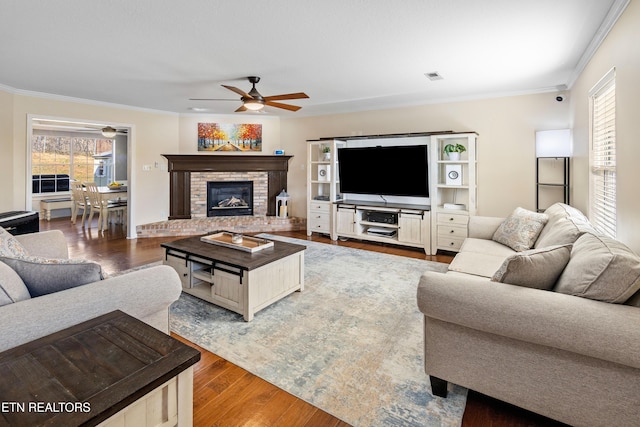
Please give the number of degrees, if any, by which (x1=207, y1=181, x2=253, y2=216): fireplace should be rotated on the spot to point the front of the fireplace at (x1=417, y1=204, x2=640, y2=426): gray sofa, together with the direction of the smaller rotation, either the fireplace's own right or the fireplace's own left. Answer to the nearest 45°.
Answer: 0° — it already faces it

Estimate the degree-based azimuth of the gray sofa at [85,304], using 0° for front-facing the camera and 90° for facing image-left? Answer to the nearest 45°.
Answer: approximately 270°

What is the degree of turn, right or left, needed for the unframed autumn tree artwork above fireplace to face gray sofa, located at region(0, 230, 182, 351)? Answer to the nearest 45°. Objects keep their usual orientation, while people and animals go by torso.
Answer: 0° — it already faces it

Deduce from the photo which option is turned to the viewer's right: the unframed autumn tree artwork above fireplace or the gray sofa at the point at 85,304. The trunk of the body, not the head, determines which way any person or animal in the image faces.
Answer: the gray sofa
